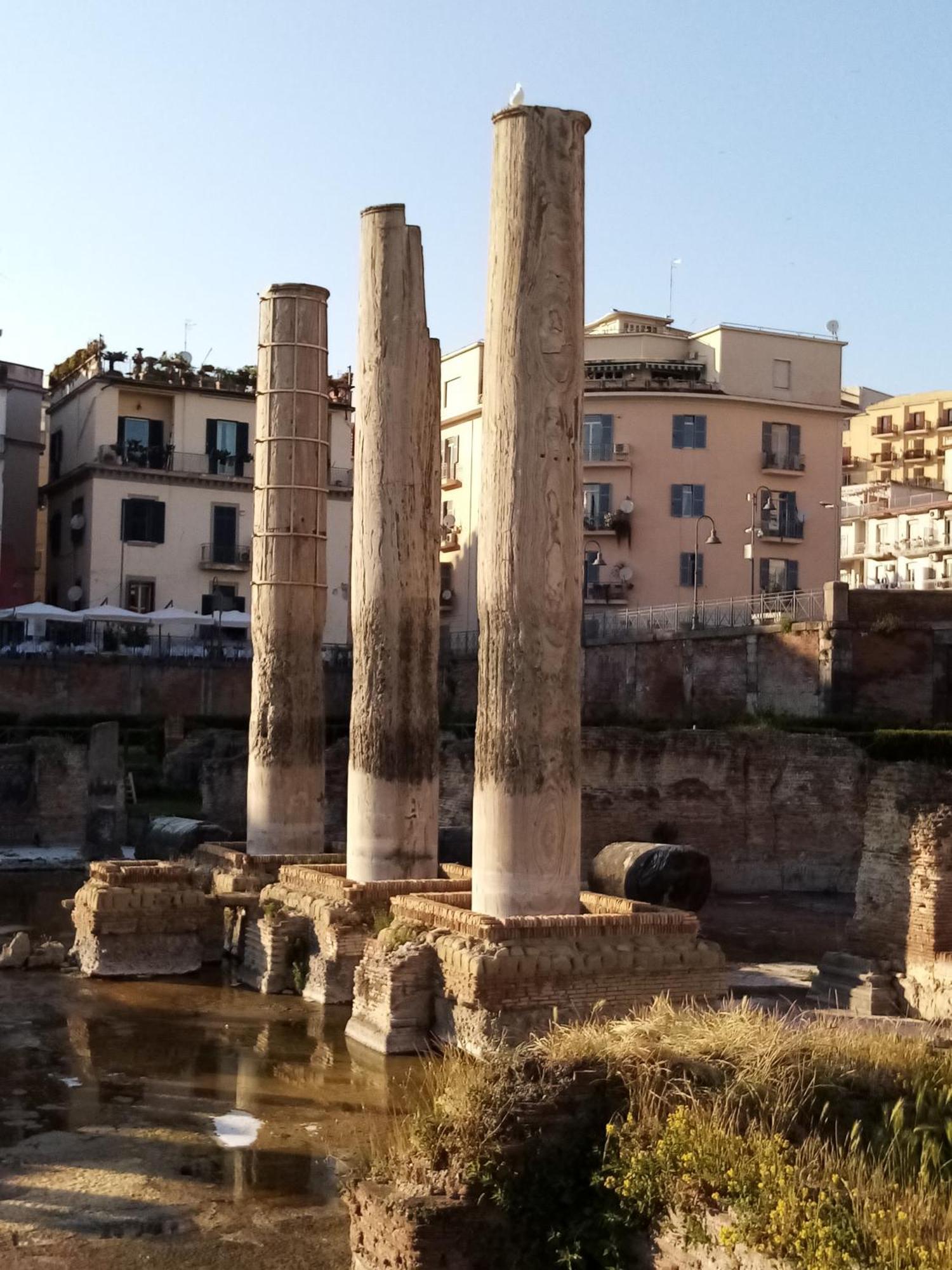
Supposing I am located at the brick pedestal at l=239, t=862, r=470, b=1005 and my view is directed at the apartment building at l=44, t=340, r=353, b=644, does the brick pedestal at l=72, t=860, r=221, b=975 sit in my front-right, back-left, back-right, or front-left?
front-left

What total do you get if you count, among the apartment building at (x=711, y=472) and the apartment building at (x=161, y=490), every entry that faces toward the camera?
2

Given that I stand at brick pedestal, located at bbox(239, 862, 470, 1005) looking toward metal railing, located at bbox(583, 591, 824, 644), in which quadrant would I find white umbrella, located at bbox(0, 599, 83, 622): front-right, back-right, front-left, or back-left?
front-left

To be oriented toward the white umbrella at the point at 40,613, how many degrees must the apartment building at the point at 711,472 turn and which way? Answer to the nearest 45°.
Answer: approximately 90° to its right

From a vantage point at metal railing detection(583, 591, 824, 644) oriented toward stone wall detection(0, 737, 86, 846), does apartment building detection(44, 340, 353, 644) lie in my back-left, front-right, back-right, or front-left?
front-right

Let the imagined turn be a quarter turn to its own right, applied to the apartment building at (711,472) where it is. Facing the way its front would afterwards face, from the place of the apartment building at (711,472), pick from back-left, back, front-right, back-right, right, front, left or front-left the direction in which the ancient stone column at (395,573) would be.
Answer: left

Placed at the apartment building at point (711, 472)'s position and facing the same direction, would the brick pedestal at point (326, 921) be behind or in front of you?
in front

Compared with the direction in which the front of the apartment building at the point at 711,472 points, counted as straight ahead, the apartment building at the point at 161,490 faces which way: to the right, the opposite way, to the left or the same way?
the same way

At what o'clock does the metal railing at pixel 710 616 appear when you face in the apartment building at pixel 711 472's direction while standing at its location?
The metal railing is roughly at 12 o'clock from the apartment building.

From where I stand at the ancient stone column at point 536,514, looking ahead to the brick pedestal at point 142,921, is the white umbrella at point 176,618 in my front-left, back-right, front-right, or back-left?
front-right

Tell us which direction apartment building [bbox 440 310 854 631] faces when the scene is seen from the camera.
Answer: facing the viewer

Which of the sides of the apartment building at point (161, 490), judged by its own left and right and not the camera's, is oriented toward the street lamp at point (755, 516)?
left

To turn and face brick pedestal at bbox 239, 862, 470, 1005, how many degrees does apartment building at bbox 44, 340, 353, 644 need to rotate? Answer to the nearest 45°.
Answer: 0° — it already faces it

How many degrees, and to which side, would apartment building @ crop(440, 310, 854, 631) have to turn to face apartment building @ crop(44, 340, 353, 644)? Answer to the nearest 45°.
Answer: approximately 90° to its right

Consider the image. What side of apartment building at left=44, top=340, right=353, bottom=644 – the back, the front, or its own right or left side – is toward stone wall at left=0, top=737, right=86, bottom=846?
front

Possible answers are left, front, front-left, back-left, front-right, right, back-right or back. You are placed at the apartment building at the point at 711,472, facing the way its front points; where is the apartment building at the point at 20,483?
right

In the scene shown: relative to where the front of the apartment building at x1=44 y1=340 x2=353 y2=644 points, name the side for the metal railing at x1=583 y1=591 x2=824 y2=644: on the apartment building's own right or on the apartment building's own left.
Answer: on the apartment building's own left

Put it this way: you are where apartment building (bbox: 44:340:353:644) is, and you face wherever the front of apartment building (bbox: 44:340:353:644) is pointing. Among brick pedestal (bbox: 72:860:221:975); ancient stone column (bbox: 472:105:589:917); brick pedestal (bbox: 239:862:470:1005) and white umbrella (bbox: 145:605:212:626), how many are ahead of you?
4

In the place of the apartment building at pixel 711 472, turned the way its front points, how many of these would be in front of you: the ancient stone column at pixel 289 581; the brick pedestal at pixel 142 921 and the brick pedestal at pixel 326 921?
3
